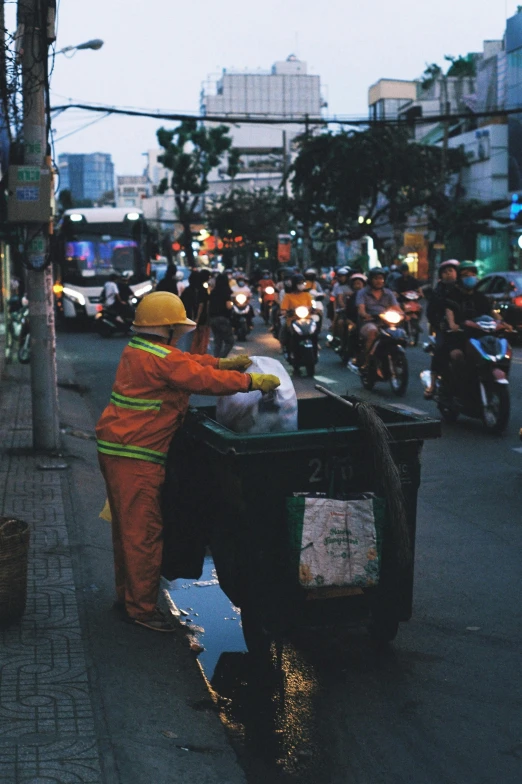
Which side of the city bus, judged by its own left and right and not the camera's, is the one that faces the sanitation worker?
front

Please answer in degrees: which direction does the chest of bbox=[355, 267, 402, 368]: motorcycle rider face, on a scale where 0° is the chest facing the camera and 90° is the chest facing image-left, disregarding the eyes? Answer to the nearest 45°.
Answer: approximately 315°

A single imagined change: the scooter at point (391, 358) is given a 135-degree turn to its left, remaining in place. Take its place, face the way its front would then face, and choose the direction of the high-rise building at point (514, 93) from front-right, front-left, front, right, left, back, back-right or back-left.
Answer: front

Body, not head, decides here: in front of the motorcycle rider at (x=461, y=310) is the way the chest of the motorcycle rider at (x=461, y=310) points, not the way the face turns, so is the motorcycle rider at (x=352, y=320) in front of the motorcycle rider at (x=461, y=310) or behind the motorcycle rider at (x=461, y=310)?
behind

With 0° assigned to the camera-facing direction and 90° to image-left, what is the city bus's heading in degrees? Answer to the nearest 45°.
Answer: approximately 0°

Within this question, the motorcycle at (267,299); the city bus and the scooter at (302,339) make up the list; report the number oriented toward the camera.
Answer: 3

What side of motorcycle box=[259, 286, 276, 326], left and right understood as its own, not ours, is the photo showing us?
front

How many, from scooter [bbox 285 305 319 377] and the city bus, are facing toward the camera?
2

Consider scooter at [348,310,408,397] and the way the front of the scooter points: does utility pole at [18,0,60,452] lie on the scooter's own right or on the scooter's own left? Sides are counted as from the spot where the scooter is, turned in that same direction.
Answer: on the scooter's own right

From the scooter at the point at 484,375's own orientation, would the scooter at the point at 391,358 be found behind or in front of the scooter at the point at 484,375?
behind

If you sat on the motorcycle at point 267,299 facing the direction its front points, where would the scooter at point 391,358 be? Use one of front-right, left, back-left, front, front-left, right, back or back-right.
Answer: front

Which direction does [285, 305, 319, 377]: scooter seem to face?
toward the camera

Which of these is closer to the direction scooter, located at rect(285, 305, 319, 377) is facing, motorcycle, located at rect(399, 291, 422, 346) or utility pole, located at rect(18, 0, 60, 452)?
the utility pole

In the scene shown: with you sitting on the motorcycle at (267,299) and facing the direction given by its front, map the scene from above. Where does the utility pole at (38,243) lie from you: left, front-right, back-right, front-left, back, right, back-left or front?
front

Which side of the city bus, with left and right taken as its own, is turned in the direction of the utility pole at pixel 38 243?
front
